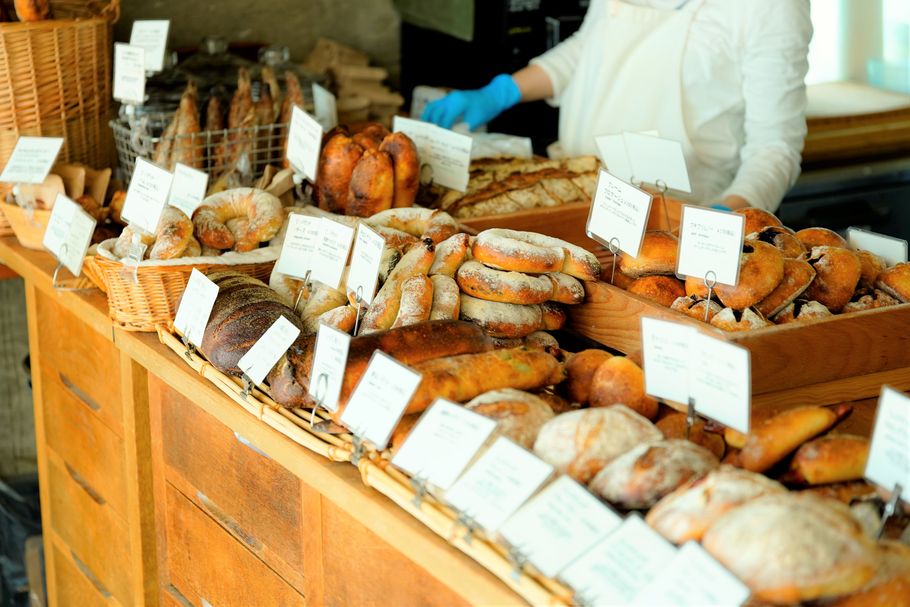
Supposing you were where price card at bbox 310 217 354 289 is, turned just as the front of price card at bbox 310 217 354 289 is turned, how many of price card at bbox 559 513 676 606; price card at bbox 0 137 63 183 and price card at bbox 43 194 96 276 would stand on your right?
2

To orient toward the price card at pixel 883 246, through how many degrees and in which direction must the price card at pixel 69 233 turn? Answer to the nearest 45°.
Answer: approximately 90° to its left

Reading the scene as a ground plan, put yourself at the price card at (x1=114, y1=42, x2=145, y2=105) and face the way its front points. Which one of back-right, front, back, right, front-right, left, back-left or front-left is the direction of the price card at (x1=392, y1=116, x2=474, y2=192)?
left

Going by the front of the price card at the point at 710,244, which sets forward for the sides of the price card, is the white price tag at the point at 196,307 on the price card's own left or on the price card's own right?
on the price card's own right

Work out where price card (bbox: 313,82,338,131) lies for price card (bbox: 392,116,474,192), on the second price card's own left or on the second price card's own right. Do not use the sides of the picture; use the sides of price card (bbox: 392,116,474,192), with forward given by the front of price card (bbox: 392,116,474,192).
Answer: on the second price card's own right

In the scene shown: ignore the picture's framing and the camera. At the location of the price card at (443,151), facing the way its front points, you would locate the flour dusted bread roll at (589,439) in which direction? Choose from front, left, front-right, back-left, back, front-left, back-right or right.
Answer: front-left

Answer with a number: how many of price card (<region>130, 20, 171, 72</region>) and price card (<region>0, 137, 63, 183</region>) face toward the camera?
2

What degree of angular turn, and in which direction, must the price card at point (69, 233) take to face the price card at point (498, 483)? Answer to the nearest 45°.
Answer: approximately 45° to its left

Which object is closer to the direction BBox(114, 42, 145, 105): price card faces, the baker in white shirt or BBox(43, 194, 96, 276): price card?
the price card
